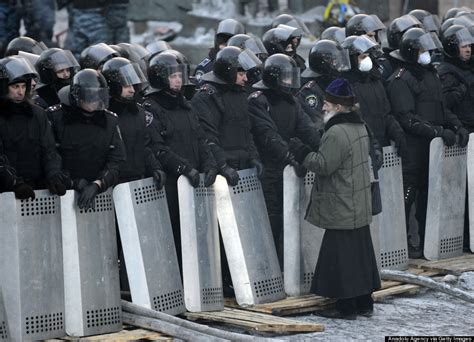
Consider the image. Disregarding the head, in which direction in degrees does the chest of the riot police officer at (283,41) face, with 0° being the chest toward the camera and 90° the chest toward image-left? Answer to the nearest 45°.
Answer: approximately 315°

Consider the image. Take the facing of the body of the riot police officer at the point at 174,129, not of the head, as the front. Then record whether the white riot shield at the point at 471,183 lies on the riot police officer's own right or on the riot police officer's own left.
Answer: on the riot police officer's own left

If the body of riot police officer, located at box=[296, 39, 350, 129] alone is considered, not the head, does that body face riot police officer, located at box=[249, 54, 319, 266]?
no

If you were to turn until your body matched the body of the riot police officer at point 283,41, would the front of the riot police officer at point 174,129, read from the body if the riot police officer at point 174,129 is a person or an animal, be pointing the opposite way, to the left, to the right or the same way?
the same way

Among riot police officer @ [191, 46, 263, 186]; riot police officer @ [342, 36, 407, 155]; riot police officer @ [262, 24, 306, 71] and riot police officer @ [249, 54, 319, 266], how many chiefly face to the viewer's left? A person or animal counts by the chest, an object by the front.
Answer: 0

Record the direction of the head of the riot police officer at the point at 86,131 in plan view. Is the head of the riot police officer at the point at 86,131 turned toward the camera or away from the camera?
toward the camera

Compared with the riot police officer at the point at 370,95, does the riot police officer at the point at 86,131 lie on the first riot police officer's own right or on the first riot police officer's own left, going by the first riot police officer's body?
on the first riot police officer's own right

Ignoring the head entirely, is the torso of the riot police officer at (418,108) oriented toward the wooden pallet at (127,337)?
no

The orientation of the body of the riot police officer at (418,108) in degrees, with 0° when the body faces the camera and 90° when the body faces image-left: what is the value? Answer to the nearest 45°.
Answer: approximately 315°

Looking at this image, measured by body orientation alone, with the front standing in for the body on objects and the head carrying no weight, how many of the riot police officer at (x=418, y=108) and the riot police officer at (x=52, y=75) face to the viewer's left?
0

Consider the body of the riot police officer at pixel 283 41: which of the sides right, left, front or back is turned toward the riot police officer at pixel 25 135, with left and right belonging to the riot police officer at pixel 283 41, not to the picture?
right

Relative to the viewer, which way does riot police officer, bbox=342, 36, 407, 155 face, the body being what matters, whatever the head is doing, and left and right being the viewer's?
facing the viewer and to the right of the viewer
